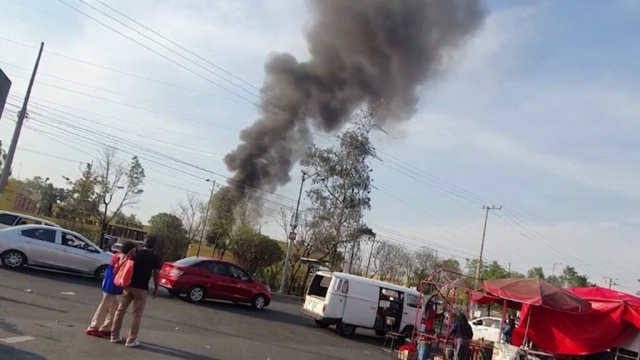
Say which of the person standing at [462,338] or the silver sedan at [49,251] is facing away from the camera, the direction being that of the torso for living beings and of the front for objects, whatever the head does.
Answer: the person standing

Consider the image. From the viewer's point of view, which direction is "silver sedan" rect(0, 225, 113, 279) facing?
to the viewer's right

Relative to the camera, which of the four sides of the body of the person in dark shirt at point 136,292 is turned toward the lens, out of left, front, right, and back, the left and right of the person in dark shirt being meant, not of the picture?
back

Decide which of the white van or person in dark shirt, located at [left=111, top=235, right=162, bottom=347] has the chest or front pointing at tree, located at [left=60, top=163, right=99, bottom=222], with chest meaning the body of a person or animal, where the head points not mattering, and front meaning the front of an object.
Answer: the person in dark shirt

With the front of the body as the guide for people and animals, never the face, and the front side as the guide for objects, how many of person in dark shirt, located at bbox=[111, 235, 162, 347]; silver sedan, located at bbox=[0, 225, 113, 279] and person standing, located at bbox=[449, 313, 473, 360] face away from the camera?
2

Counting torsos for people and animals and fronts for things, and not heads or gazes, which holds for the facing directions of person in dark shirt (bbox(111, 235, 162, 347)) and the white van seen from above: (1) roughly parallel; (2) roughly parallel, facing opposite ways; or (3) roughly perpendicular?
roughly perpendicular

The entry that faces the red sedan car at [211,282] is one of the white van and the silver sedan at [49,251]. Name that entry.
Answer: the silver sedan

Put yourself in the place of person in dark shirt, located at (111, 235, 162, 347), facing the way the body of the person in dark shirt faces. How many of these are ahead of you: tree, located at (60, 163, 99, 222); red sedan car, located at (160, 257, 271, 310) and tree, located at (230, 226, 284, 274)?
3

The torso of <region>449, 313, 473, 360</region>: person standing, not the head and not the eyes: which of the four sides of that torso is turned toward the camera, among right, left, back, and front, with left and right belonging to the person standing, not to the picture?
back

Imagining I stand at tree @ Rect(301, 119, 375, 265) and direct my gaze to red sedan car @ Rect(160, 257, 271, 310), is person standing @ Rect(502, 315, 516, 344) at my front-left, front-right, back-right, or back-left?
front-left

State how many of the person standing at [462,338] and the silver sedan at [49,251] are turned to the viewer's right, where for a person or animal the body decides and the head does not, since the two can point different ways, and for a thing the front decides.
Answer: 1
